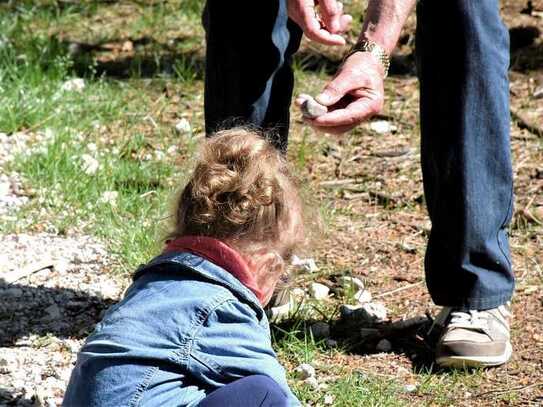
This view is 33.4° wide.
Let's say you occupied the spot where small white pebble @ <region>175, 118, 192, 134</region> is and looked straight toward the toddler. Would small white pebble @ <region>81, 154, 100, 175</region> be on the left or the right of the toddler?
right

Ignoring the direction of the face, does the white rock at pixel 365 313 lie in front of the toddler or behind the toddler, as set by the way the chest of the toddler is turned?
in front

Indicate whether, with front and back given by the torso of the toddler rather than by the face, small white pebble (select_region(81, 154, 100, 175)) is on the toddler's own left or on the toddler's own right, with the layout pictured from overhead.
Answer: on the toddler's own left

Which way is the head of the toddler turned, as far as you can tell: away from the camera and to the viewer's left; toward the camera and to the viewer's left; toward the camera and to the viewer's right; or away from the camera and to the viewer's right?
away from the camera and to the viewer's right

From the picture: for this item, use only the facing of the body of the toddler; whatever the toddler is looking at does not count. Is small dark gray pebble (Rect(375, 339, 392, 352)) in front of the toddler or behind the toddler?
in front

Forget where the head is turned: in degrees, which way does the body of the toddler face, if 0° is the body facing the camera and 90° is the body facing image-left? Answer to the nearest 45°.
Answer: approximately 225°

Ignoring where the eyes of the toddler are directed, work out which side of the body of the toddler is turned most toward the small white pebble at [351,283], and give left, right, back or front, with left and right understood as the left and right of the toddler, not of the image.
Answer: front

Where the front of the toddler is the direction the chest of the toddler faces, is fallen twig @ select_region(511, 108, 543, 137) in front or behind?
in front

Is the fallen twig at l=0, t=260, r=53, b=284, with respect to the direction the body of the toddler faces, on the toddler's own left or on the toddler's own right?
on the toddler's own left

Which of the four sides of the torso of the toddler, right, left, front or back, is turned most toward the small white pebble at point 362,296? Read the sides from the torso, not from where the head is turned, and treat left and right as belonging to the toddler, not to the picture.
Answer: front

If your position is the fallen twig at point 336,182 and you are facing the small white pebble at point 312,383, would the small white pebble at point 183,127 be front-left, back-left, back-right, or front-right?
back-right
